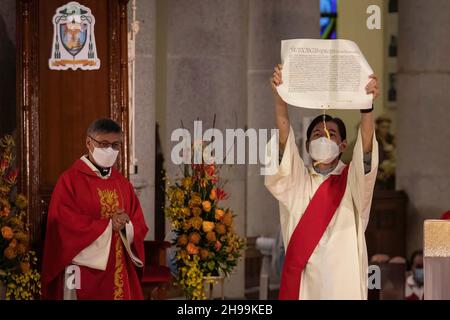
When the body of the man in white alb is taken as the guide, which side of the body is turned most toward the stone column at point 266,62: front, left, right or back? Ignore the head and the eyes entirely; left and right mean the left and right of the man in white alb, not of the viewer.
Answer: back

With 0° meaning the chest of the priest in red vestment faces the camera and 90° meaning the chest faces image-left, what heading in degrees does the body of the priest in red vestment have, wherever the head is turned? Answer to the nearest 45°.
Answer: approximately 315°

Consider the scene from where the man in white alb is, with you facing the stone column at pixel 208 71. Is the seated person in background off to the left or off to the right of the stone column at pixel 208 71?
right

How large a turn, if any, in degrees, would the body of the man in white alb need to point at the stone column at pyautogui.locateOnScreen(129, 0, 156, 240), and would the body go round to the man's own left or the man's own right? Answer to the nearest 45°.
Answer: approximately 135° to the man's own right

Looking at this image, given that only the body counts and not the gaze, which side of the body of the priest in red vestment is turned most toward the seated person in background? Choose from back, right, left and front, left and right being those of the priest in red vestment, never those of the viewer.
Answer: left

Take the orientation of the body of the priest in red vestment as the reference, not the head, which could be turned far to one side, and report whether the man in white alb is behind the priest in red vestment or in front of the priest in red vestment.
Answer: in front
